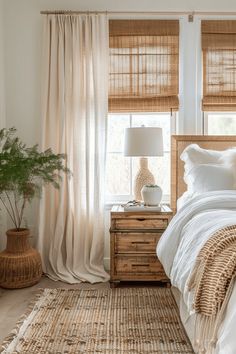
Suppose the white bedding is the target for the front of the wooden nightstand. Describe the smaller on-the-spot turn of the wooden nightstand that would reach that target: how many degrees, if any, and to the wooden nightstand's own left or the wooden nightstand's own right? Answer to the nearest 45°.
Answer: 0° — it already faces it

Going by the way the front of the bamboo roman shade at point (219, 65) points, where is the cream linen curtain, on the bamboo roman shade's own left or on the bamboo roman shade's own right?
on the bamboo roman shade's own right

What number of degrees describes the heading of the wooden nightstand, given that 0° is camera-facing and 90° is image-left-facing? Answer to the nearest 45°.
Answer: approximately 0°

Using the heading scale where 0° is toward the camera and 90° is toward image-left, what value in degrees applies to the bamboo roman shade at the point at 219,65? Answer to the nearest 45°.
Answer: approximately 0°

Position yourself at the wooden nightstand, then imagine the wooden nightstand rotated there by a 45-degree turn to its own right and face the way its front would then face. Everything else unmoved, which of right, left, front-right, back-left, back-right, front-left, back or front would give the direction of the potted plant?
front-right

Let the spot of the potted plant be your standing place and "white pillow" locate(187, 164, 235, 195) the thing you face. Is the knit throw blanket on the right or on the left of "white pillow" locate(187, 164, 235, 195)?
right

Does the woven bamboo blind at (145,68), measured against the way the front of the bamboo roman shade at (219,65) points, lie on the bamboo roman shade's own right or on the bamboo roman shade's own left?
on the bamboo roman shade's own right

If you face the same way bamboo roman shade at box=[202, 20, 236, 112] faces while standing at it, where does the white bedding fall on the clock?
The white bedding is roughly at 12 o'clock from the bamboo roman shade.

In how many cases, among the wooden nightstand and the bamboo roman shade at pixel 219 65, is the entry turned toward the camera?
2
